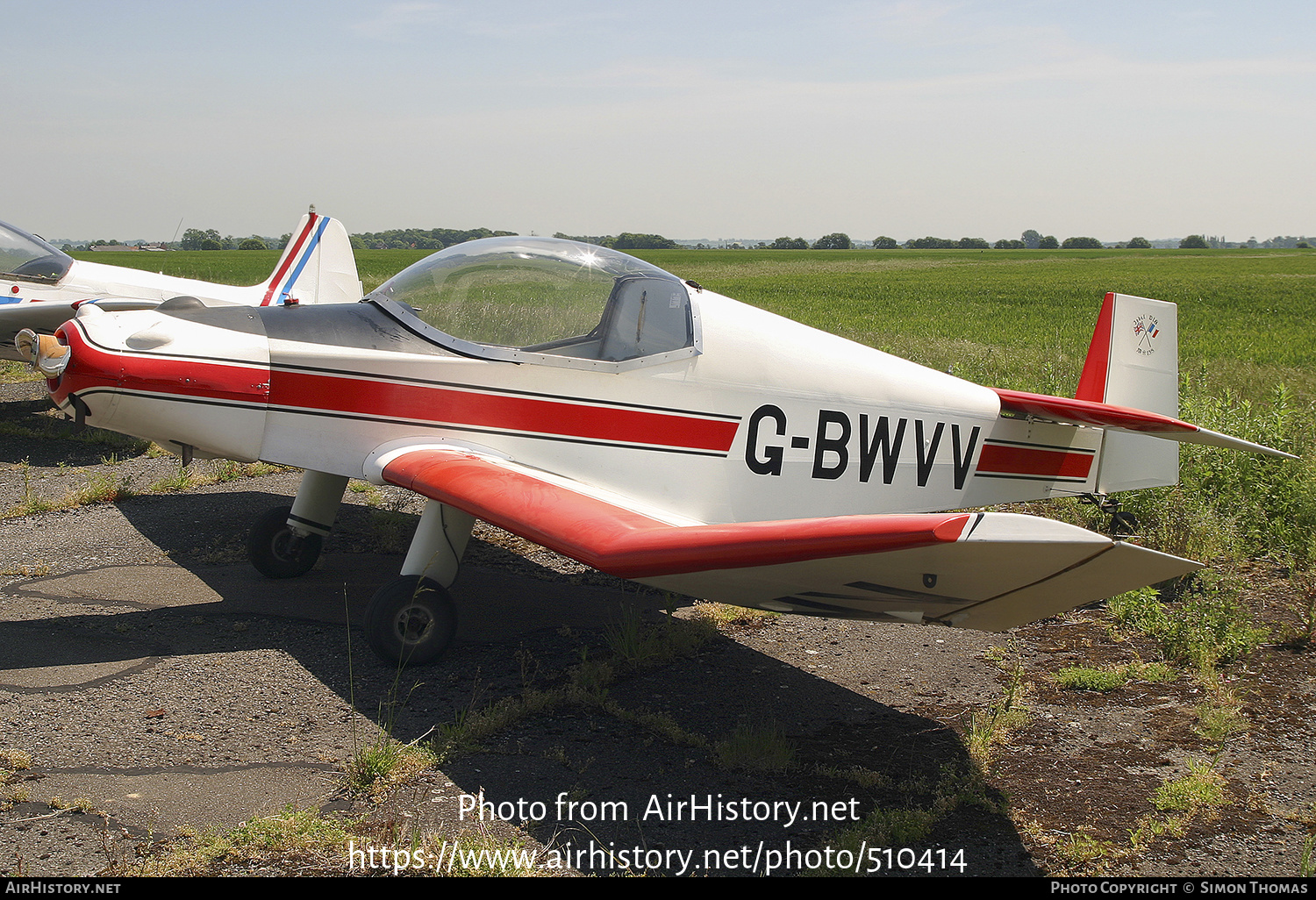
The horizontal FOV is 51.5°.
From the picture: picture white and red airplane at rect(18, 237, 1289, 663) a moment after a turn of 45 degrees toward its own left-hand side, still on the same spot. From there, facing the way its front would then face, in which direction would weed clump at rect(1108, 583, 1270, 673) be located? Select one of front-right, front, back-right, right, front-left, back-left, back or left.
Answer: left

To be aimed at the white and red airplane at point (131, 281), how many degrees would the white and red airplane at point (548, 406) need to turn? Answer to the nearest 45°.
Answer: approximately 90° to its right
